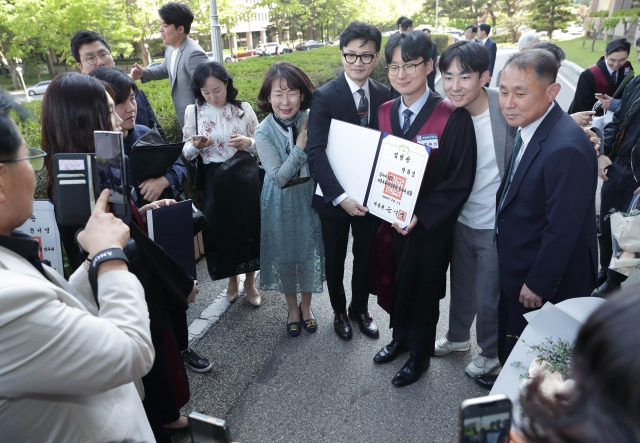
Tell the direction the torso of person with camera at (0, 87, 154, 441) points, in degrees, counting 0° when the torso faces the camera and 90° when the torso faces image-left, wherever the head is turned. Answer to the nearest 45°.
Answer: approximately 225°

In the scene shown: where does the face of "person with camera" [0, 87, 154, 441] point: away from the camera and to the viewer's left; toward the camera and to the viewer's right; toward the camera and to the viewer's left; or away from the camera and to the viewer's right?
away from the camera and to the viewer's right

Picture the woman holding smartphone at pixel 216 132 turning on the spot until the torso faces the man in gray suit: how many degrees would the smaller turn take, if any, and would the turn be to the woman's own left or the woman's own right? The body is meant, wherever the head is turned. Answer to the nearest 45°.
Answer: approximately 180°

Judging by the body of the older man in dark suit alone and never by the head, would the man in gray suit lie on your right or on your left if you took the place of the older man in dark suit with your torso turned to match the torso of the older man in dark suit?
on your right

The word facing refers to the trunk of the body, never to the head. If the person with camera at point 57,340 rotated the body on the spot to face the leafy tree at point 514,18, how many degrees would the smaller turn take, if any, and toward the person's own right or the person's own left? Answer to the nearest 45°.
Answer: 0° — they already face it

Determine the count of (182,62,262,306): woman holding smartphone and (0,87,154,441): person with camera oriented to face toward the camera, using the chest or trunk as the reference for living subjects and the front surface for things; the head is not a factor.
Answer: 1

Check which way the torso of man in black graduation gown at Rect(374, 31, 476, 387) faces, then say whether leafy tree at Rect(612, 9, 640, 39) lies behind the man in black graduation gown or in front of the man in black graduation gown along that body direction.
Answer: behind

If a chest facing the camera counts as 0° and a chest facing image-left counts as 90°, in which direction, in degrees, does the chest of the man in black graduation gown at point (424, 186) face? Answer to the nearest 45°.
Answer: approximately 45°

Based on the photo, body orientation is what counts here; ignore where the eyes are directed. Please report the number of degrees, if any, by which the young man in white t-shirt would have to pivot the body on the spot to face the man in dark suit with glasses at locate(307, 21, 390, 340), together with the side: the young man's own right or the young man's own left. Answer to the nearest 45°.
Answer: approximately 45° to the young man's own right

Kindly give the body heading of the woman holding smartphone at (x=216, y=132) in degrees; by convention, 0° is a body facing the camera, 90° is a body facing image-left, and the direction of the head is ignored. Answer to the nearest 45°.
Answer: approximately 0°

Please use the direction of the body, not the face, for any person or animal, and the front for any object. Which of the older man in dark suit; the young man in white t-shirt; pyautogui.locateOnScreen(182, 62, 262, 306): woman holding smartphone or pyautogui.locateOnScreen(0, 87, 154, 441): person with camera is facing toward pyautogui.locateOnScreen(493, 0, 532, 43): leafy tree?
the person with camera

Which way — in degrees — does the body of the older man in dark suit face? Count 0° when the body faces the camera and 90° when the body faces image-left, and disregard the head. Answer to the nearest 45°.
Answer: approximately 45°
